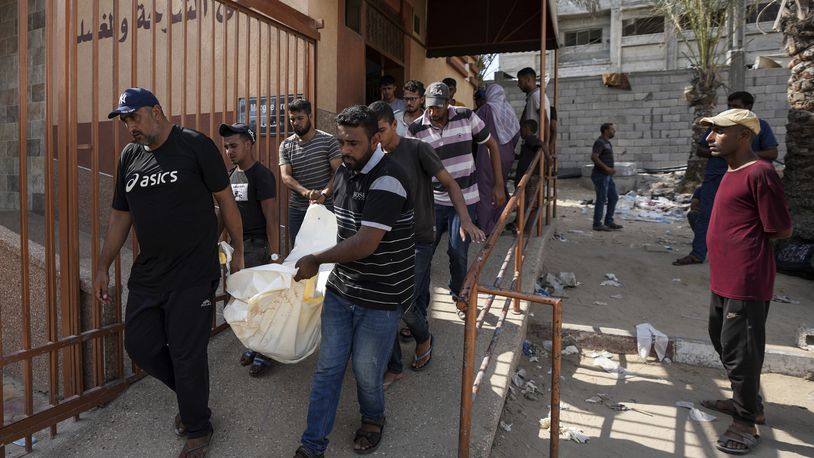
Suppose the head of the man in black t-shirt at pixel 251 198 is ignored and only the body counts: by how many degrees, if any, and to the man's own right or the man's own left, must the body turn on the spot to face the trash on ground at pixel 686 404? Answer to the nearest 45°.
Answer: approximately 135° to the man's own left

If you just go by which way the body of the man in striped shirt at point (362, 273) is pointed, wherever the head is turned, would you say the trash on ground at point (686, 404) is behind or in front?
behind

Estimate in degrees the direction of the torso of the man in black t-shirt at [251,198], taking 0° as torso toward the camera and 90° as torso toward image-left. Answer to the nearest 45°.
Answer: approximately 45°

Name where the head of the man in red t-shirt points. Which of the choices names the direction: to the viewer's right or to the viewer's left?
to the viewer's left

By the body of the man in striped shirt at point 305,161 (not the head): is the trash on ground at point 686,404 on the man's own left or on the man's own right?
on the man's own left

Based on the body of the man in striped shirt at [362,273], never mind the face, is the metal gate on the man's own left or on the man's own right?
on the man's own right
